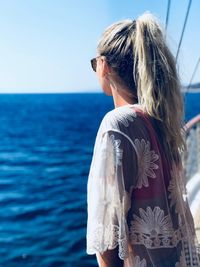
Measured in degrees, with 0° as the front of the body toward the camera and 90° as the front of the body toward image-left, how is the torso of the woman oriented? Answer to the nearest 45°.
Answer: approximately 135°

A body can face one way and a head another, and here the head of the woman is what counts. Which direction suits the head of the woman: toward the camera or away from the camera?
away from the camera

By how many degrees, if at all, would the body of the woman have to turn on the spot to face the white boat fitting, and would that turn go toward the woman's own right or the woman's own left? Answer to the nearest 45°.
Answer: approximately 45° to the woman's own right
